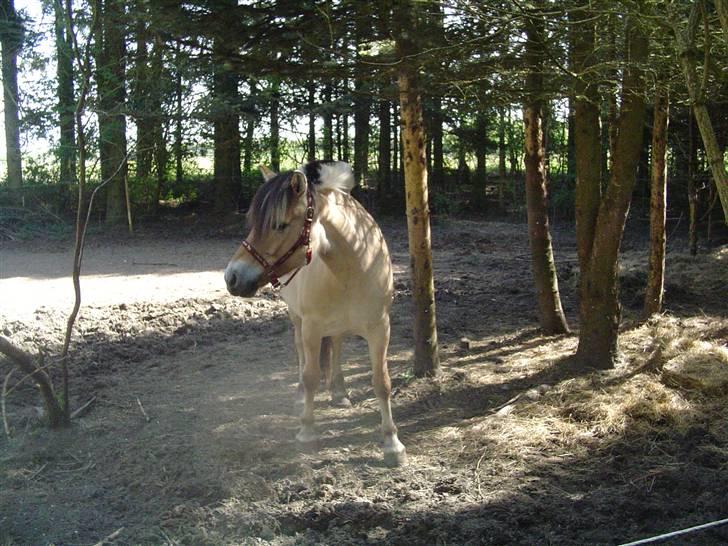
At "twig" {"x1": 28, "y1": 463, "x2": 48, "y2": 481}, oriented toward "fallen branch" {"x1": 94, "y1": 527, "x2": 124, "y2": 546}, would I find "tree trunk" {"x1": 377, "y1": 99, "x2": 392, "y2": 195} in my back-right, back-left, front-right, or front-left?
back-left

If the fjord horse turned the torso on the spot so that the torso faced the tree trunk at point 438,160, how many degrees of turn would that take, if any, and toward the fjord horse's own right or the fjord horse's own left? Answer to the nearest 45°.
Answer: approximately 180°

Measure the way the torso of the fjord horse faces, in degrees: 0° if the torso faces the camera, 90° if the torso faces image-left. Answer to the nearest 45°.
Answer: approximately 0°

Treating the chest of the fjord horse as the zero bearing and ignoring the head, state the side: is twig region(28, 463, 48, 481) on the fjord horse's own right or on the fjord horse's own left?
on the fjord horse's own right

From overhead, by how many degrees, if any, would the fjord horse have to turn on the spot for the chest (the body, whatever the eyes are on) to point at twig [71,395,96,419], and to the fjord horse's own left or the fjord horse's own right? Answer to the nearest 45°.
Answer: approximately 135° to the fjord horse's own right

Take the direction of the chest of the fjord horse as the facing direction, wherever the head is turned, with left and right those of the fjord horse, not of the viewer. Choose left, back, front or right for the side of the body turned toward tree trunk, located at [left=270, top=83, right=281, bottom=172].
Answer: back

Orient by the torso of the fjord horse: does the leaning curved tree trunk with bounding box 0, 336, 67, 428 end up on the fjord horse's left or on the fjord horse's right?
on the fjord horse's right

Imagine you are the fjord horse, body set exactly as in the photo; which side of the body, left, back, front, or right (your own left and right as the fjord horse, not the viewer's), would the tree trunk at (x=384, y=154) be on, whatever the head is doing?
back

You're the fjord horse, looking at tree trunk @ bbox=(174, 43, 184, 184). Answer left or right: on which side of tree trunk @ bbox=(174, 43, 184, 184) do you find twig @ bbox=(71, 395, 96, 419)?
left
